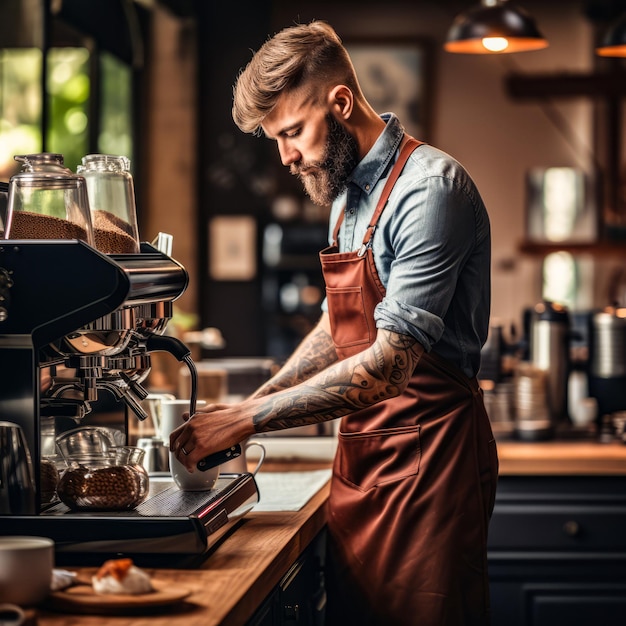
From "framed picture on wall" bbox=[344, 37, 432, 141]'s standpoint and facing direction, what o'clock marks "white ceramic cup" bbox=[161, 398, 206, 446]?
The white ceramic cup is roughly at 12 o'clock from the framed picture on wall.

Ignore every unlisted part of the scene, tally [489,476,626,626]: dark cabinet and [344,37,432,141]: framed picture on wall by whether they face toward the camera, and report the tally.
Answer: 2

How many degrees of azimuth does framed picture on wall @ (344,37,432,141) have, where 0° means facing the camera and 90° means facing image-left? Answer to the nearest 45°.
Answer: approximately 0°

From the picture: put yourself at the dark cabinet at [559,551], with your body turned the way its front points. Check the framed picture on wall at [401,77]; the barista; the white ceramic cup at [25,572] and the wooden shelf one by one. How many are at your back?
2

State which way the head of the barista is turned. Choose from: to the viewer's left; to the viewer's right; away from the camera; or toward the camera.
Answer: to the viewer's left

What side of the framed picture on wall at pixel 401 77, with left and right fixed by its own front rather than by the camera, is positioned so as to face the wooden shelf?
left

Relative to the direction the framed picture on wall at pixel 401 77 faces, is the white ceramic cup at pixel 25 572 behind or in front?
in front

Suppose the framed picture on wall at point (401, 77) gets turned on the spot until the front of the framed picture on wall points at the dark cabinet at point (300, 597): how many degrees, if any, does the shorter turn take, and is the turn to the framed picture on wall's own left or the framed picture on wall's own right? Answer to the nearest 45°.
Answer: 0° — it already faces it
